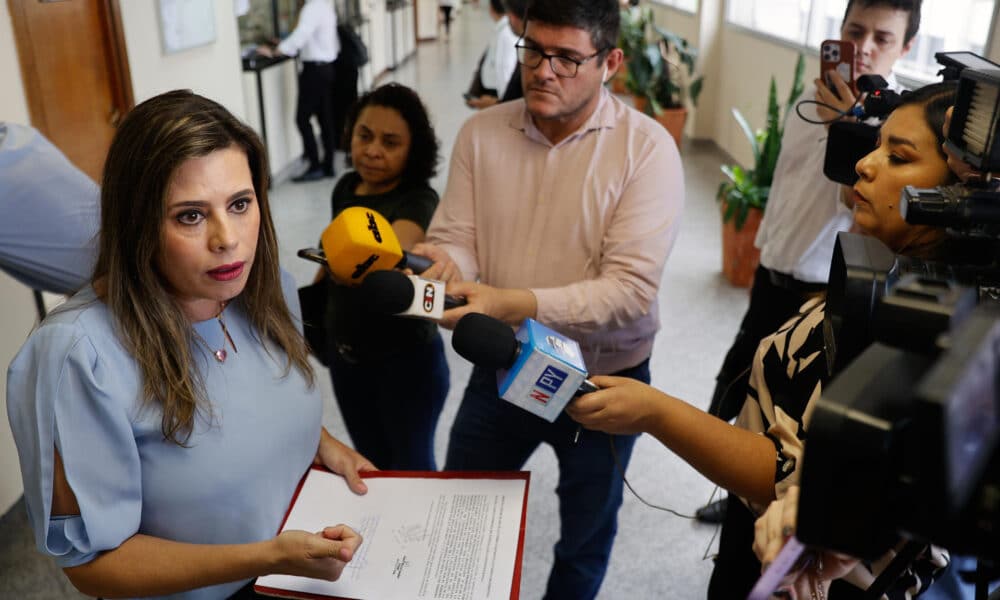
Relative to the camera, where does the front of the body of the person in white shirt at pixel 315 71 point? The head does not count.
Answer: to the viewer's left

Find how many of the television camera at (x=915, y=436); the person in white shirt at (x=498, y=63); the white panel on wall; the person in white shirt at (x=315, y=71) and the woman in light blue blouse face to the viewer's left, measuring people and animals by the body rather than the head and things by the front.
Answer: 3

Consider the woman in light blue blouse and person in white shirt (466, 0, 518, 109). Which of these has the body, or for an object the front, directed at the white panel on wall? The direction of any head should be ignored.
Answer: the person in white shirt

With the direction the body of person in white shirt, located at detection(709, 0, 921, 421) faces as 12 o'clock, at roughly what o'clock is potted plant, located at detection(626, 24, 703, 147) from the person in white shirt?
The potted plant is roughly at 4 o'clock from the person in white shirt.

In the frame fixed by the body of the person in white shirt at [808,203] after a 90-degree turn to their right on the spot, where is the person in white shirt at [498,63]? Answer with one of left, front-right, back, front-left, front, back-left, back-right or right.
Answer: front

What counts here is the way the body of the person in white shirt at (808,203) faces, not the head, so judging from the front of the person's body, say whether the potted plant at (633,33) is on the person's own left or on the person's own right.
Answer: on the person's own right

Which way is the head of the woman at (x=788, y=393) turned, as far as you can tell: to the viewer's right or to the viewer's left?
to the viewer's left

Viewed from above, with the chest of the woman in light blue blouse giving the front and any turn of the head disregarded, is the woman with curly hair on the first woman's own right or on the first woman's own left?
on the first woman's own left

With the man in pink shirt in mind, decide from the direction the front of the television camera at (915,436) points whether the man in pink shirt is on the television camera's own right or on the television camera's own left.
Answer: on the television camera's own right

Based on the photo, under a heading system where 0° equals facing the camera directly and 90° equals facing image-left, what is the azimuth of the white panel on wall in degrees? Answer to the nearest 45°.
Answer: approximately 315°

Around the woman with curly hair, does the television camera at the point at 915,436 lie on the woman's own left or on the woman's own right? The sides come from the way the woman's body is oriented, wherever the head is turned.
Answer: on the woman's own left

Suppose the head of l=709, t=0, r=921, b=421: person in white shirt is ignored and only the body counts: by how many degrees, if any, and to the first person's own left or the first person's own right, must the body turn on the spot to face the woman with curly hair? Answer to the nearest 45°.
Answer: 0° — they already face them

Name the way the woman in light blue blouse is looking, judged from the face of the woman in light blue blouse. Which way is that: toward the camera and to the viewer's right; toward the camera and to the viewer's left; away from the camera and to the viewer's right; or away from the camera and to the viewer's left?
toward the camera and to the viewer's right
